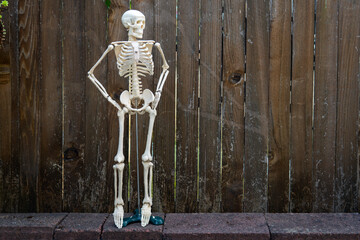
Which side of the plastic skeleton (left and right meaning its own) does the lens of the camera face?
front
